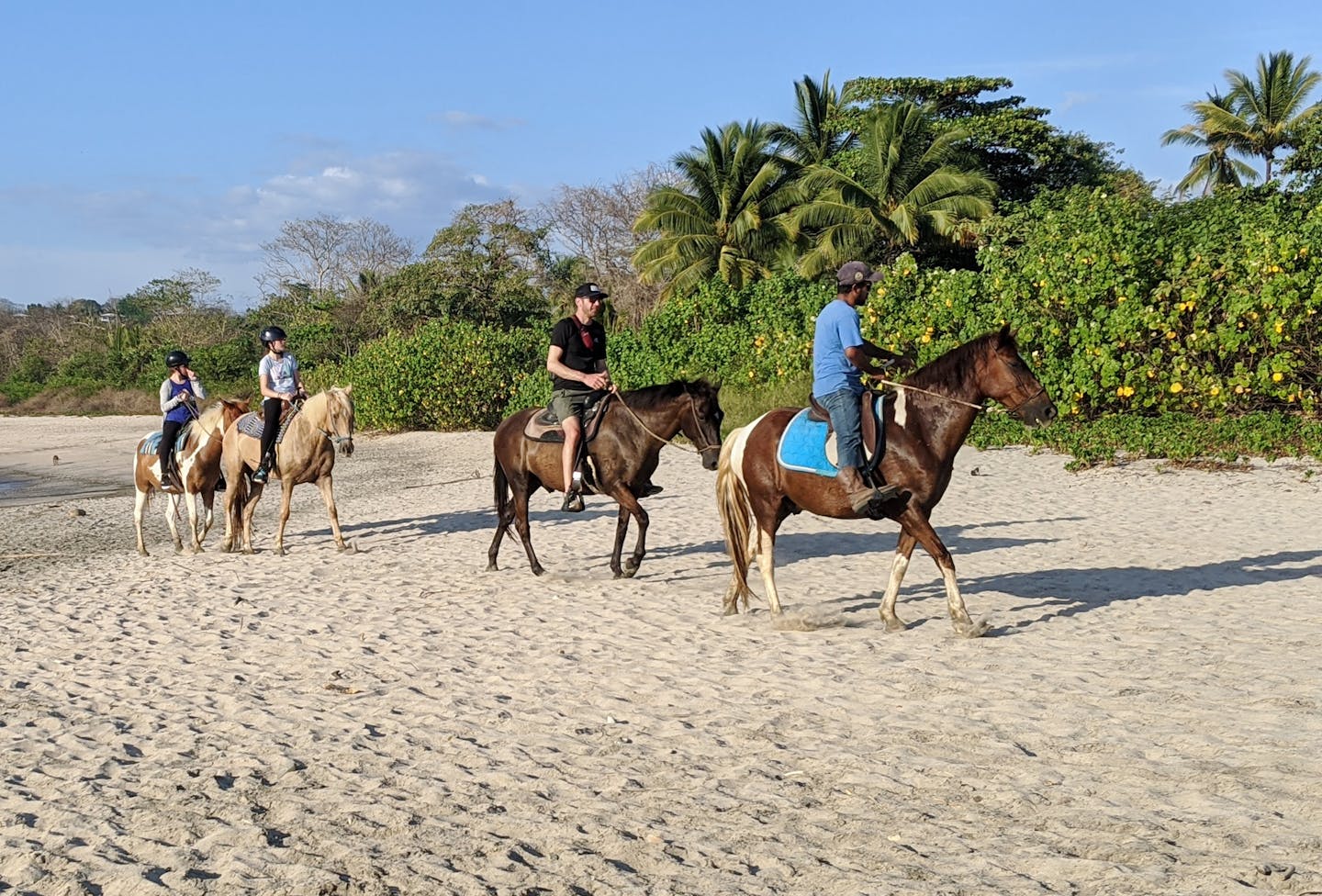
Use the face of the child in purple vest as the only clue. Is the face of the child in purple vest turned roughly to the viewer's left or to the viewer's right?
to the viewer's right

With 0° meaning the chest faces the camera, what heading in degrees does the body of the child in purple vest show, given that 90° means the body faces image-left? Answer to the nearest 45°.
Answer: approximately 315°

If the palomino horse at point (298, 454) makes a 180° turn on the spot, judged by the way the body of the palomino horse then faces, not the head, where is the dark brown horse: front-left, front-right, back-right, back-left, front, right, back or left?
back

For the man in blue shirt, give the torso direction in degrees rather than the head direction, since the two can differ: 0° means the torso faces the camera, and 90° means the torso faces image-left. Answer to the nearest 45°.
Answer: approximately 270°

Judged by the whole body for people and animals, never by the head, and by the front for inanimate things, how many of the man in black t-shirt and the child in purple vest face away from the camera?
0

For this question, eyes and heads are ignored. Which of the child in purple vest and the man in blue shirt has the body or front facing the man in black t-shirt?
the child in purple vest

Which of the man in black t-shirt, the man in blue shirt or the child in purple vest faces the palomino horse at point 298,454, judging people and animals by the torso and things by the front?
the child in purple vest

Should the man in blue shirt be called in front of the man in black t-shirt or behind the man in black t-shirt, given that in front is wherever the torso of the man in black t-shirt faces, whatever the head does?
in front

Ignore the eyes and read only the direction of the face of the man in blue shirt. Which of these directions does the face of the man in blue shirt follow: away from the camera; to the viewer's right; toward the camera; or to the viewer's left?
to the viewer's right

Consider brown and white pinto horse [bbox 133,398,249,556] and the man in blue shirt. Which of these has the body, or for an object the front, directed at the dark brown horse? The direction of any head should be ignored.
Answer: the brown and white pinto horse

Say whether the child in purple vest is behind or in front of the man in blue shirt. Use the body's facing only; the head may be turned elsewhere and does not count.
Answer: behind

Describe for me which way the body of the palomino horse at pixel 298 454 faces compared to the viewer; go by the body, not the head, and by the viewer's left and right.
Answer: facing the viewer and to the right of the viewer

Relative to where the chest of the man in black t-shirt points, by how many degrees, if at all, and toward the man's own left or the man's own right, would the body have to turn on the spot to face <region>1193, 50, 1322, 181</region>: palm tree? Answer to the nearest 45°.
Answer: approximately 90° to the man's own left

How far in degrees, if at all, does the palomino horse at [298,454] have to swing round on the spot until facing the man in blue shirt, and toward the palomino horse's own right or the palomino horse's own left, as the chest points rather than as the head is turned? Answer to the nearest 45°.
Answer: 0° — it already faces them

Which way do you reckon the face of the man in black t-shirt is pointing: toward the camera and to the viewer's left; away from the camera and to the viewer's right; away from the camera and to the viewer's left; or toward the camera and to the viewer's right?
toward the camera and to the viewer's right

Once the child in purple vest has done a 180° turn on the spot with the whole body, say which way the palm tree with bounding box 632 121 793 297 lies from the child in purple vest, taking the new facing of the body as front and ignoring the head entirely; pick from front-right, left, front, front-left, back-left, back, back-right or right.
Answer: right

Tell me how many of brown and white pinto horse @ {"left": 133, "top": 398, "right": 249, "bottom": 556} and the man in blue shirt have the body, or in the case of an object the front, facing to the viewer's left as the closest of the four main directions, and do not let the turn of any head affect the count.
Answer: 0
